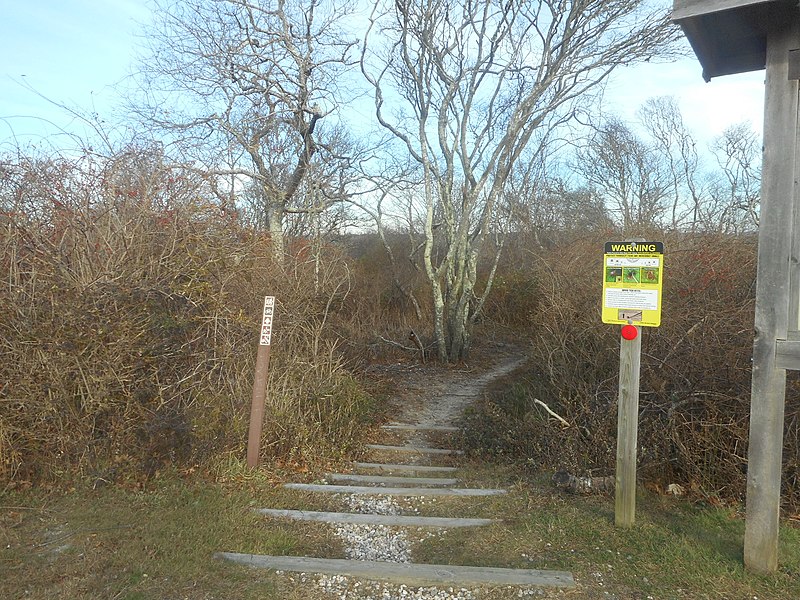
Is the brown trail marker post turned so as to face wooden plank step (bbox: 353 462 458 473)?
no

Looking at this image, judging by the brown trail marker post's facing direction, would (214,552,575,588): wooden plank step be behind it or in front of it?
in front

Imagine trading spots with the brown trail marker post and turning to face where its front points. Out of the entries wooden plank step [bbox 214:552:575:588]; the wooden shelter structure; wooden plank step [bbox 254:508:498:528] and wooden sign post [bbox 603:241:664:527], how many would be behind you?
0

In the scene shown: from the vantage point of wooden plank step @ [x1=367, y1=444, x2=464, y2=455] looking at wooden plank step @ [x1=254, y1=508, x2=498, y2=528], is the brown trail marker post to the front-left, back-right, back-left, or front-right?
front-right

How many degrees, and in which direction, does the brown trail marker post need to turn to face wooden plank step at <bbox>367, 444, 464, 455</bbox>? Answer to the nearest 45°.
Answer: approximately 135° to its left

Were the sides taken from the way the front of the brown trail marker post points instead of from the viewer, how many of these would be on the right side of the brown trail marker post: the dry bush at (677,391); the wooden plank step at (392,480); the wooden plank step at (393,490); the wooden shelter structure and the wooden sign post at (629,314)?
0

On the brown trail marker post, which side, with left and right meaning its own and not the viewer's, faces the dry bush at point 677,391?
left

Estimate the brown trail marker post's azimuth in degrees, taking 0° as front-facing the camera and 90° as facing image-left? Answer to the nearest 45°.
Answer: approximately 0°

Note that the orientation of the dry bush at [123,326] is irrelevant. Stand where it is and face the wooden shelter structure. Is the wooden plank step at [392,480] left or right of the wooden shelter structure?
left

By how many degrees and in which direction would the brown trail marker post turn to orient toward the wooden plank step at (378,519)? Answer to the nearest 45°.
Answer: approximately 45° to its left

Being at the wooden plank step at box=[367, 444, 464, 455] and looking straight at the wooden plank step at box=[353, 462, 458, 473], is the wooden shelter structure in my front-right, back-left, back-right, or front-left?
front-left

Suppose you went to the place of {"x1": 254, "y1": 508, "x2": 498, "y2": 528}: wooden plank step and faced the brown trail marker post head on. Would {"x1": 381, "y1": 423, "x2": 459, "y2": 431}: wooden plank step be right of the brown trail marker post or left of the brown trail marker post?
right

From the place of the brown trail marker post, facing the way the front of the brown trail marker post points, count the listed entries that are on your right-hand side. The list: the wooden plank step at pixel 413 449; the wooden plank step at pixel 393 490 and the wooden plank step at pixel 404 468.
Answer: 0
